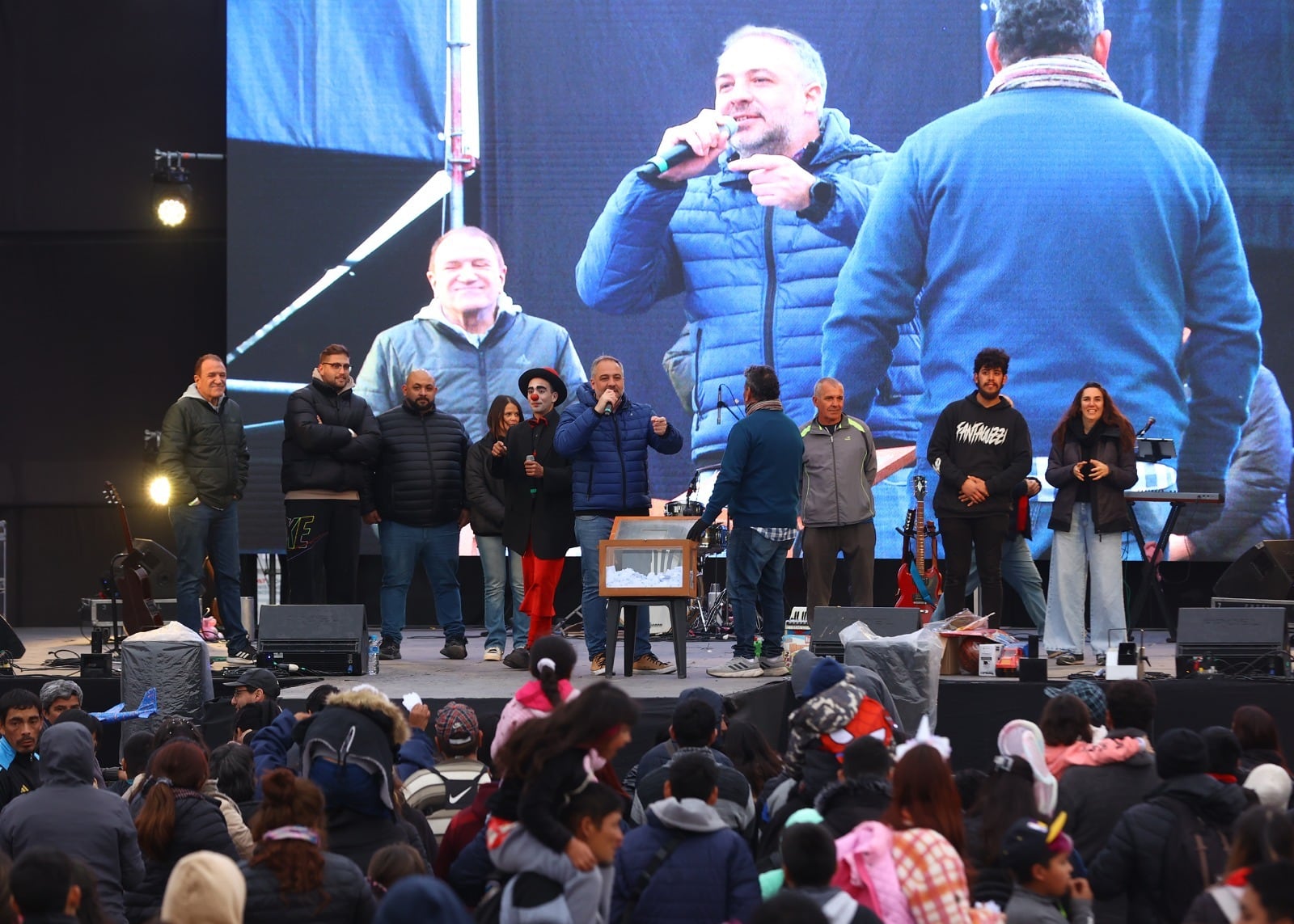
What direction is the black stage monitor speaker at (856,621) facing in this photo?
away from the camera

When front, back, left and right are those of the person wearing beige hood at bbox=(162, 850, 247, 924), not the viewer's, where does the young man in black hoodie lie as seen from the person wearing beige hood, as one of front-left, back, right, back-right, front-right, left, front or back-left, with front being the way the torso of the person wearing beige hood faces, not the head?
front-right

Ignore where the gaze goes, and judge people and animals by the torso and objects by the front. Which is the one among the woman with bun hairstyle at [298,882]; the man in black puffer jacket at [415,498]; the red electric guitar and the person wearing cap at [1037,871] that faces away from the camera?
the woman with bun hairstyle

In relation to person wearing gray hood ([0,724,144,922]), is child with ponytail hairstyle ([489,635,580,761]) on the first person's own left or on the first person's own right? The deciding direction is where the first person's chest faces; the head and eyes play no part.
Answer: on the first person's own right

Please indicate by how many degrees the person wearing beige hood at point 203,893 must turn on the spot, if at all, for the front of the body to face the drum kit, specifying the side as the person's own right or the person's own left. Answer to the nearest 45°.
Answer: approximately 45° to the person's own right

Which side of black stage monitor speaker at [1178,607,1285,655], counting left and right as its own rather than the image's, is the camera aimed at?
back

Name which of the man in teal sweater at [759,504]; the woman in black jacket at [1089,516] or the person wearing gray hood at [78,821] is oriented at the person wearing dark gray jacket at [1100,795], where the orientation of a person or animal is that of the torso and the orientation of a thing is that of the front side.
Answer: the woman in black jacket

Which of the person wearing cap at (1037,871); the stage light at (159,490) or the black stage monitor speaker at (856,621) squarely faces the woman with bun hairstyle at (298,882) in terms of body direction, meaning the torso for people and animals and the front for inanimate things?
the stage light

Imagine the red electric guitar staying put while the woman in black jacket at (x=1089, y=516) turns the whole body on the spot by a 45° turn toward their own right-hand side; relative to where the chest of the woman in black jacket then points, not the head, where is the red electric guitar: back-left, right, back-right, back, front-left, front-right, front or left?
right

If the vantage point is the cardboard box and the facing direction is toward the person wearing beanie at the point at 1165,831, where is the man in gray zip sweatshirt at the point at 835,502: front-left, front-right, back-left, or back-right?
back-right

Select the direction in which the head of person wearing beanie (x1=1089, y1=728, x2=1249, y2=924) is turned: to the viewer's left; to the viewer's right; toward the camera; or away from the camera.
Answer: away from the camera

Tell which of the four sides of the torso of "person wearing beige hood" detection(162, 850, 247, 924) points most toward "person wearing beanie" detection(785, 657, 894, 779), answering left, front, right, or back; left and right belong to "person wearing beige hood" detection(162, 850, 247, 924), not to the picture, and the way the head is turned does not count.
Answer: front

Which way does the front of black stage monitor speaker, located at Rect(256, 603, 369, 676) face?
away from the camera

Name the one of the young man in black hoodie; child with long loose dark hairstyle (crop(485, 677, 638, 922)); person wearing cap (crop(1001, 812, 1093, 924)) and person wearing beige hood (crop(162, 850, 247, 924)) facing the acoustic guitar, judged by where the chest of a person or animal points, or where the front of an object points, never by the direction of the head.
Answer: person wearing beige hood (crop(162, 850, 247, 924))

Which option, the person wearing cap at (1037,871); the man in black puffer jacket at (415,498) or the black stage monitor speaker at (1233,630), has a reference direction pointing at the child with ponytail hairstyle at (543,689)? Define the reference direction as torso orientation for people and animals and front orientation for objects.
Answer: the man in black puffer jacket

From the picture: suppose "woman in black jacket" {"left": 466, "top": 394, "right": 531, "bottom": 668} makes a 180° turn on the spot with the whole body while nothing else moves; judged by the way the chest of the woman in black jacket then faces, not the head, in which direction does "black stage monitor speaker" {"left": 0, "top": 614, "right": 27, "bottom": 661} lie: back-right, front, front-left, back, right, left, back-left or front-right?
front-left

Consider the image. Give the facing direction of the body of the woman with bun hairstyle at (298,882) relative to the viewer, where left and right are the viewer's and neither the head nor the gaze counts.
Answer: facing away from the viewer

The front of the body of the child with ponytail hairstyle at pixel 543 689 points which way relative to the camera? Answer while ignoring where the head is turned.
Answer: away from the camera

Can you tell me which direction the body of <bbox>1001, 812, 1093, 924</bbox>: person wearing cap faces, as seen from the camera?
to the viewer's right
